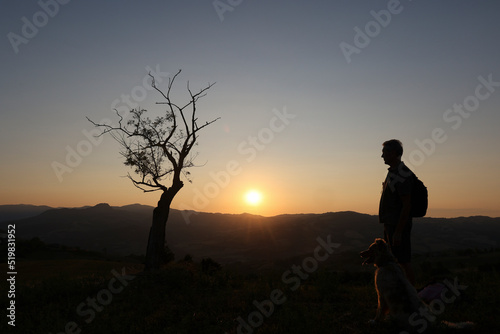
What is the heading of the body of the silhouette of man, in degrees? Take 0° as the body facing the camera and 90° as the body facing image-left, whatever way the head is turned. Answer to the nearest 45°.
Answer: approximately 90°
